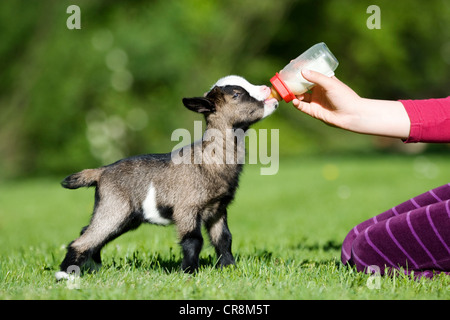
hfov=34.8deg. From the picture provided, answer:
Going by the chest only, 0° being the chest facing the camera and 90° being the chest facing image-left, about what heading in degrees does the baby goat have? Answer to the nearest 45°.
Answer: approximately 270°
